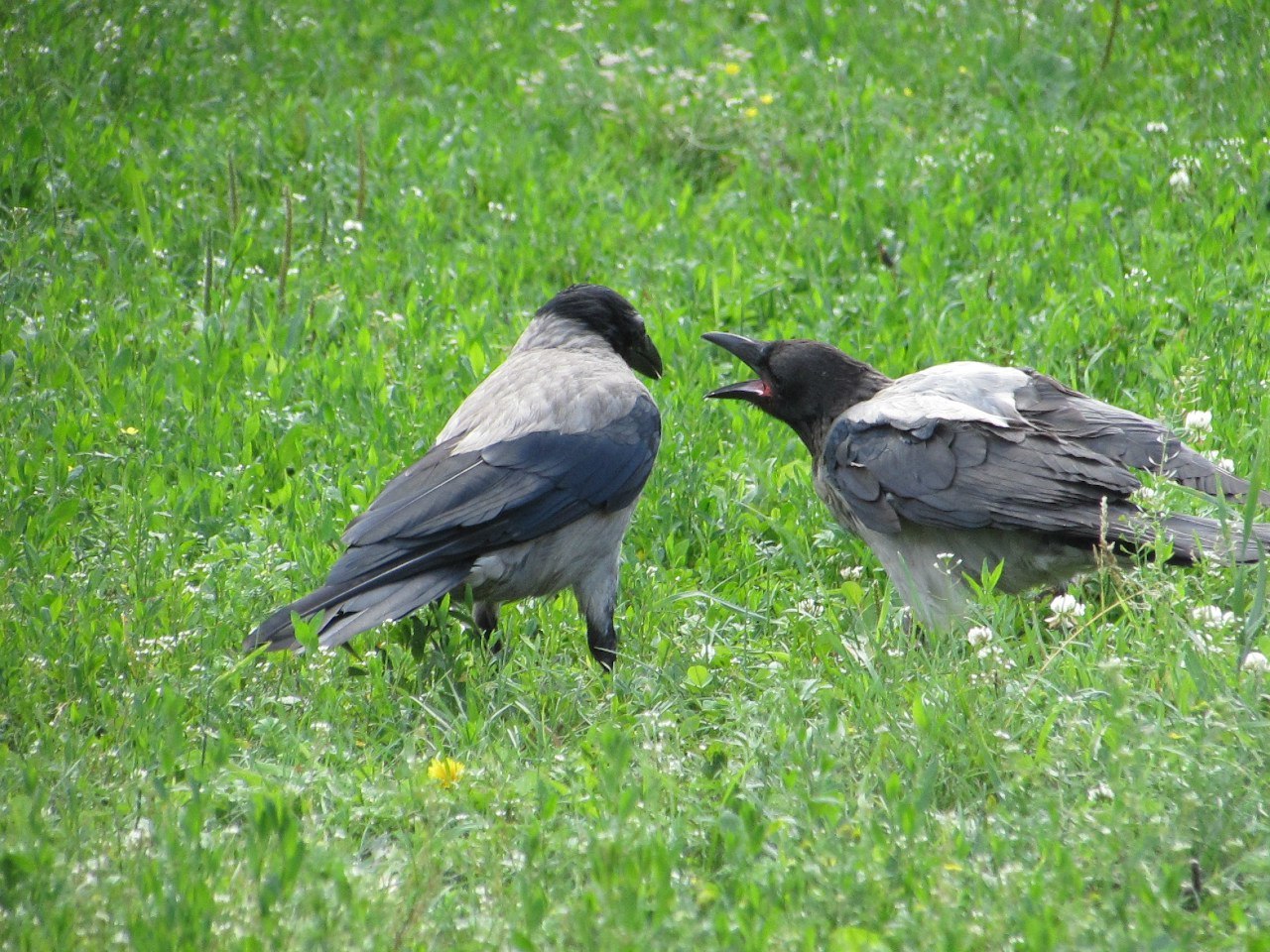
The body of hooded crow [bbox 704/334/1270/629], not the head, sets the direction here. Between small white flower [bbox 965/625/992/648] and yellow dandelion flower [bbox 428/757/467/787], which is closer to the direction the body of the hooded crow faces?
the yellow dandelion flower

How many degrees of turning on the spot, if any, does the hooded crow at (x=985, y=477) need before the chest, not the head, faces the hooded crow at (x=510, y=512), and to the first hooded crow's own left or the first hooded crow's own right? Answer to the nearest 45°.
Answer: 0° — it already faces it

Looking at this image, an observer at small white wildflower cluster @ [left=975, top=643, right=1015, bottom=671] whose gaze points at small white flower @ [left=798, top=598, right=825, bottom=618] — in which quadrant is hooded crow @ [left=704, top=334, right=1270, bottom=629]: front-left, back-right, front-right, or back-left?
front-right

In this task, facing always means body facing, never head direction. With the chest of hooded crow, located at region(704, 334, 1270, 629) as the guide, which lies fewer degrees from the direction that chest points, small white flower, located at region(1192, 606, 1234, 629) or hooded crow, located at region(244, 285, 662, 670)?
the hooded crow

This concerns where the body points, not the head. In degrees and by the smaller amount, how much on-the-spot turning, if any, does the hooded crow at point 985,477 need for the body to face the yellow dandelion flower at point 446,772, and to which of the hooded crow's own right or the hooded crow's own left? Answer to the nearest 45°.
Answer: approximately 45° to the hooded crow's own left

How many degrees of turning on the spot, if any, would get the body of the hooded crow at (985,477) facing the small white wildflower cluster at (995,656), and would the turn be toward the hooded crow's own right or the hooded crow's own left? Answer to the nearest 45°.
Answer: approximately 90° to the hooded crow's own left

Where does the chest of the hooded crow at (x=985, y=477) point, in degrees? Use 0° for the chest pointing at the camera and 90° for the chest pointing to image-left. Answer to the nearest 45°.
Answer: approximately 90°

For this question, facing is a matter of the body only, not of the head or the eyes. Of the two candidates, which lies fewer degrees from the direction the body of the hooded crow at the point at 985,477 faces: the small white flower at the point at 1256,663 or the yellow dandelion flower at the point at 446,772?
the yellow dandelion flower

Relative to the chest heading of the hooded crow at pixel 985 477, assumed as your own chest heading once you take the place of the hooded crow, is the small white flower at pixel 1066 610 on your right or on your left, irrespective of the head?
on your left

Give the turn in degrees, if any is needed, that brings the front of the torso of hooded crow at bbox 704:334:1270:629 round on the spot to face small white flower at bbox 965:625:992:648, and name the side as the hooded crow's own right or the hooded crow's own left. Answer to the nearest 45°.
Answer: approximately 90° to the hooded crow's own left
